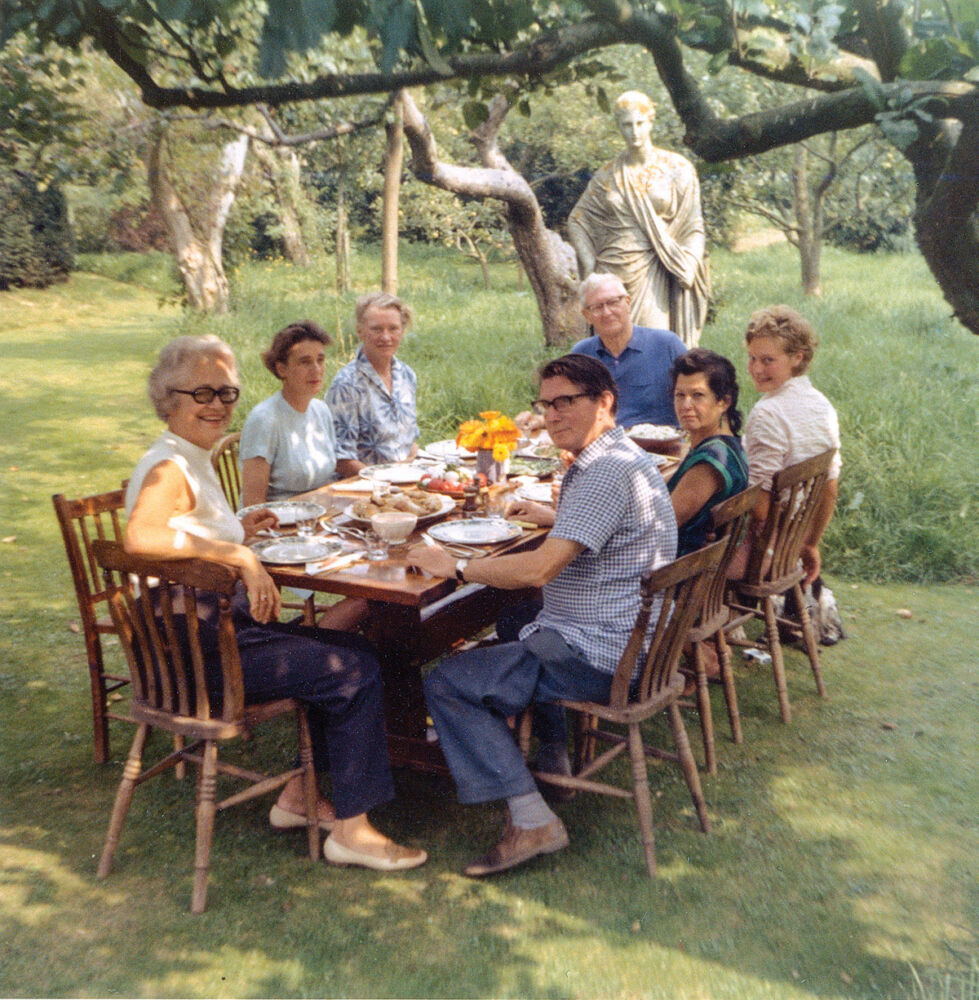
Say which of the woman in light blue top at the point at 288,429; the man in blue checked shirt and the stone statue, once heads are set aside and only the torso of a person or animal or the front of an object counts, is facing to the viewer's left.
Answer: the man in blue checked shirt

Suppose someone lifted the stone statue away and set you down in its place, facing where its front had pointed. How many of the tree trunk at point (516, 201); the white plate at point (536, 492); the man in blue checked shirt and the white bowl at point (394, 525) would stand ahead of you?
3

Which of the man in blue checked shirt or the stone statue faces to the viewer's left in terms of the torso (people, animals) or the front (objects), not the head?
the man in blue checked shirt

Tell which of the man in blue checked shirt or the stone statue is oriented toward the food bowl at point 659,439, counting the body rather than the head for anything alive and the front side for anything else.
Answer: the stone statue

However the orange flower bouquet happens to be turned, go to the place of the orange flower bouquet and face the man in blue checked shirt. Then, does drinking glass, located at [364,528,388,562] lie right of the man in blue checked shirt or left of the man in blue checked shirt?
right

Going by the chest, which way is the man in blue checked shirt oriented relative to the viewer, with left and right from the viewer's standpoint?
facing to the left of the viewer

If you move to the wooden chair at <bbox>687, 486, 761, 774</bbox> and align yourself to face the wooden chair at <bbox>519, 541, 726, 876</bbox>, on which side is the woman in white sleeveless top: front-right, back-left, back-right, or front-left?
front-right

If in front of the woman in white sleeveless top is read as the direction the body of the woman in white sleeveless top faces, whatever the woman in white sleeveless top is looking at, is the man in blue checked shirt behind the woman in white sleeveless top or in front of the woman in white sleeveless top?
in front

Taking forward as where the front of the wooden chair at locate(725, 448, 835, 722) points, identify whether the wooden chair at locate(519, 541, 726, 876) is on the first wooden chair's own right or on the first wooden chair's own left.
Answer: on the first wooden chair's own left

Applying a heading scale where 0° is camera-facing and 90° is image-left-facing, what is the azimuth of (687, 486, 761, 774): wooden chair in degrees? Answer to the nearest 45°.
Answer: approximately 135°

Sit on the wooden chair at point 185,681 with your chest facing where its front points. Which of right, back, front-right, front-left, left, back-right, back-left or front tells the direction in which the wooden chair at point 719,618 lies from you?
front-right

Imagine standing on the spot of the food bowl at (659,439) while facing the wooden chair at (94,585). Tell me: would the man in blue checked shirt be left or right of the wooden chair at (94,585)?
left

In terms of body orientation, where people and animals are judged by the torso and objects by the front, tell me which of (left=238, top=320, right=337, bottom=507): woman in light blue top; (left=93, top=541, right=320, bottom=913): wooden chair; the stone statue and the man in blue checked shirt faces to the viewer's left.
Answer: the man in blue checked shirt

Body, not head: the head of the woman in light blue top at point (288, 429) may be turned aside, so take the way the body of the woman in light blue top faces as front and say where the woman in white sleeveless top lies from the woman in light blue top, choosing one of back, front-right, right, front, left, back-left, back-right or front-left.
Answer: front-right

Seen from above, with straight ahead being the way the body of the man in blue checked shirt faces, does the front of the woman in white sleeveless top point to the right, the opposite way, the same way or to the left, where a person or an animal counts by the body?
the opposite way

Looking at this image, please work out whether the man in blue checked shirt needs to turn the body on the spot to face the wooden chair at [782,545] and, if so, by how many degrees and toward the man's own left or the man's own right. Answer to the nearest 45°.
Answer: approximately 135° to the man's own right

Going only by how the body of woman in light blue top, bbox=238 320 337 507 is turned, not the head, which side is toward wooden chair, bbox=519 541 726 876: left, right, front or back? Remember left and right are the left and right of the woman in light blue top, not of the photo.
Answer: front

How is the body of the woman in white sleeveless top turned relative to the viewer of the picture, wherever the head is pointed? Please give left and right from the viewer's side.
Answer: facing to the right of the viewer
